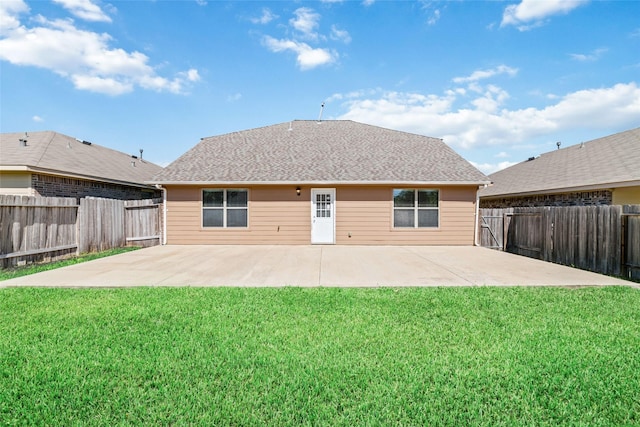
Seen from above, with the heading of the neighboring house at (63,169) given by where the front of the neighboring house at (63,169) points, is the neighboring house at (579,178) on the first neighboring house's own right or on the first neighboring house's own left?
on the first neighboring house's own right

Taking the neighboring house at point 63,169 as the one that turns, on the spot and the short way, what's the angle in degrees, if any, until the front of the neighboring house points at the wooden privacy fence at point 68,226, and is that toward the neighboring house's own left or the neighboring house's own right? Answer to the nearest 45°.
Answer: approximately 180°

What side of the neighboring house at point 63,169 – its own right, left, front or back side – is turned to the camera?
back

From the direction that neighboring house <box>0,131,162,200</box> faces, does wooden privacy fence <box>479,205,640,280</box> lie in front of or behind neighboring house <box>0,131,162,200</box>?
behind
